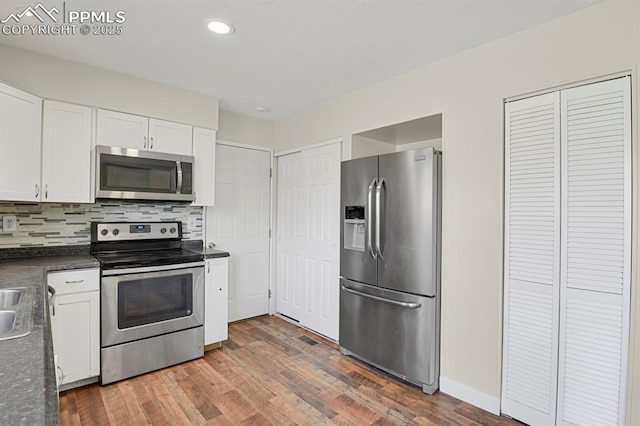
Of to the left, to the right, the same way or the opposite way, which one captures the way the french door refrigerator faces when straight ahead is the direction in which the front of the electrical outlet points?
to the right

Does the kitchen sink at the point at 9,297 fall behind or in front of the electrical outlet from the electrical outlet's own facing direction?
in front

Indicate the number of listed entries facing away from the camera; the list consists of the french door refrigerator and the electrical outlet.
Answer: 0

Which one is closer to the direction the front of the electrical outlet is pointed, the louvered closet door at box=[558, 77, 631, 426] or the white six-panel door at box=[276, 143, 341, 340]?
the louvered closet door

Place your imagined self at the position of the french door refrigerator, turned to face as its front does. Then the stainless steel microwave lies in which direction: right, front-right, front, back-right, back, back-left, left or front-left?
front-right

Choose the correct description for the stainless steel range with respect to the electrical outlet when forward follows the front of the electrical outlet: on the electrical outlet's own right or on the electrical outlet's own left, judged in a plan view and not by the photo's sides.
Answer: on the electrical outlet's own left

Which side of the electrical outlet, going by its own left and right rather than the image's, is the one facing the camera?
front

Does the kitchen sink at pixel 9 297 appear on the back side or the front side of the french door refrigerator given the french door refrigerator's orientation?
on the front side
